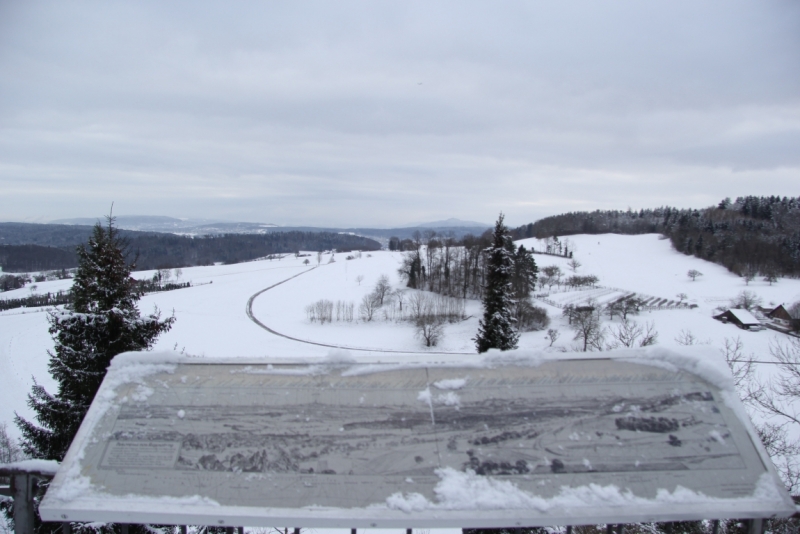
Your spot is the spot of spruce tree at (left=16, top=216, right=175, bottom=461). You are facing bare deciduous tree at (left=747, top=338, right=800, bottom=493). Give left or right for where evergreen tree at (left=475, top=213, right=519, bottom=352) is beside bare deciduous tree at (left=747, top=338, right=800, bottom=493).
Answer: left

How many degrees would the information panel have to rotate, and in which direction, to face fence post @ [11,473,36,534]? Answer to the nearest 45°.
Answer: approximately 90° to its right

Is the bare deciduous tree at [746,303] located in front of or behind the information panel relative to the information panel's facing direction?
behind

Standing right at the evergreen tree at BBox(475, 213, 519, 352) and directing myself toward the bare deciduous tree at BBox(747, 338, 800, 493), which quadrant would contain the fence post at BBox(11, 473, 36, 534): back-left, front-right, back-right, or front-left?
front-right

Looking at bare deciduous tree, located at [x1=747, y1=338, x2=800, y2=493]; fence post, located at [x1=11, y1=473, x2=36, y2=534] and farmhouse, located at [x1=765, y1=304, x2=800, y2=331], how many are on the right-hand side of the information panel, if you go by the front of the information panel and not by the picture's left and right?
1

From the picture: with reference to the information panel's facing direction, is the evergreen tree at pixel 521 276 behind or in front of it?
behind

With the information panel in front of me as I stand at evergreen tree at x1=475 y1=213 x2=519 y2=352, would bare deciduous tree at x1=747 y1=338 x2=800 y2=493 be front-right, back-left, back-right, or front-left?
front-left

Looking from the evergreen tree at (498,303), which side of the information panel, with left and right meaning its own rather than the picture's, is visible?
back

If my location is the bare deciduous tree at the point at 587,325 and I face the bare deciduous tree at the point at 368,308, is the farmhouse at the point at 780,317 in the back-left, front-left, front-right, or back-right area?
back-right

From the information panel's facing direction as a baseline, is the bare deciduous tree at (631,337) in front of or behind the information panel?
behind

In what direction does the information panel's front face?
toward the camera

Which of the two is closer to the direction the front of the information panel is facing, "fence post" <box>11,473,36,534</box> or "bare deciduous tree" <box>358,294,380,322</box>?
the fence post

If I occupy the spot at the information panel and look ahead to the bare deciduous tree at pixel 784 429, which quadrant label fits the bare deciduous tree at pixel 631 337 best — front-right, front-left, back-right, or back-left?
front-left

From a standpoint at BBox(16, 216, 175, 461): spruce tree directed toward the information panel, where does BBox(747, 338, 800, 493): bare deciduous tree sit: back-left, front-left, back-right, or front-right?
front-left
